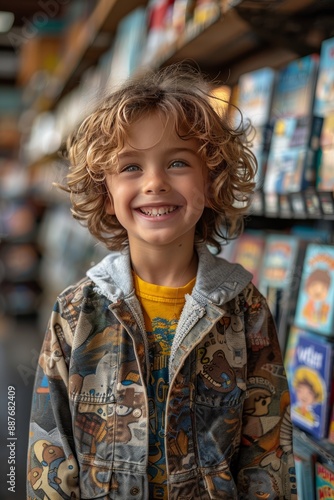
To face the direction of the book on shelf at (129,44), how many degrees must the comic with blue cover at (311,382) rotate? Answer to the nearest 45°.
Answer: approximately 90° to its right

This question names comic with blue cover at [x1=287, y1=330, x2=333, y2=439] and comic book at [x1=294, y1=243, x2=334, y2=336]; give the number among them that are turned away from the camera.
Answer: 0

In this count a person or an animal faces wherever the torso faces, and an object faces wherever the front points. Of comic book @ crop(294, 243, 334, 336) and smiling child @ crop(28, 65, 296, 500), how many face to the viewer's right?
0
